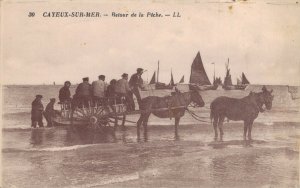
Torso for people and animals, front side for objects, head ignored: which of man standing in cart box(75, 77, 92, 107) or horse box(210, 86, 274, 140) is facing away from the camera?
the man standing in cart

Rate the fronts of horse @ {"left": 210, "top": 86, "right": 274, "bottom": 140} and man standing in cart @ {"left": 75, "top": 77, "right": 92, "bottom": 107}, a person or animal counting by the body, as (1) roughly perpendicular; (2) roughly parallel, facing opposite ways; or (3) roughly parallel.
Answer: roughly perpendicular

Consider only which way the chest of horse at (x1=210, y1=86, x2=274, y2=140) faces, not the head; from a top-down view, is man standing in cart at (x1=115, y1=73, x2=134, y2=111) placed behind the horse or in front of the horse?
behind

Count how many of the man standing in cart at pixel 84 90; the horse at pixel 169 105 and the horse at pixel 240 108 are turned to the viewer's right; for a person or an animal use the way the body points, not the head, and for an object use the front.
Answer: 2

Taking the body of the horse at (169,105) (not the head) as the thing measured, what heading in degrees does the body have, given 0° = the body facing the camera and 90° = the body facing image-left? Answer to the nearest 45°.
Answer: approximately 270°

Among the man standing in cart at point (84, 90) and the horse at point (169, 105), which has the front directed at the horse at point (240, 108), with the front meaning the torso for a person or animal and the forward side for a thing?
the horse at point (169, 105)

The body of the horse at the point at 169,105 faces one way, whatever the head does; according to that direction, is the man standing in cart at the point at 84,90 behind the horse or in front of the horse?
behind

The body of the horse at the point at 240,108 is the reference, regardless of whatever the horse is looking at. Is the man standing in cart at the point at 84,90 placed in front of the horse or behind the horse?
behind

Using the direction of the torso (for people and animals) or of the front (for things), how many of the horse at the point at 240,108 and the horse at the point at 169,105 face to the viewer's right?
2

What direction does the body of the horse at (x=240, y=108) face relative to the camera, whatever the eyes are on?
to the viewer's right

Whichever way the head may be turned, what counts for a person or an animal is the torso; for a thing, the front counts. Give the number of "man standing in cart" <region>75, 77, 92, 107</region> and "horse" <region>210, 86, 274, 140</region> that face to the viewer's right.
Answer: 1

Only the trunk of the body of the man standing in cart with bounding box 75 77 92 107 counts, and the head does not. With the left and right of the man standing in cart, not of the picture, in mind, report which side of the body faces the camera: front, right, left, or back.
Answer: back
